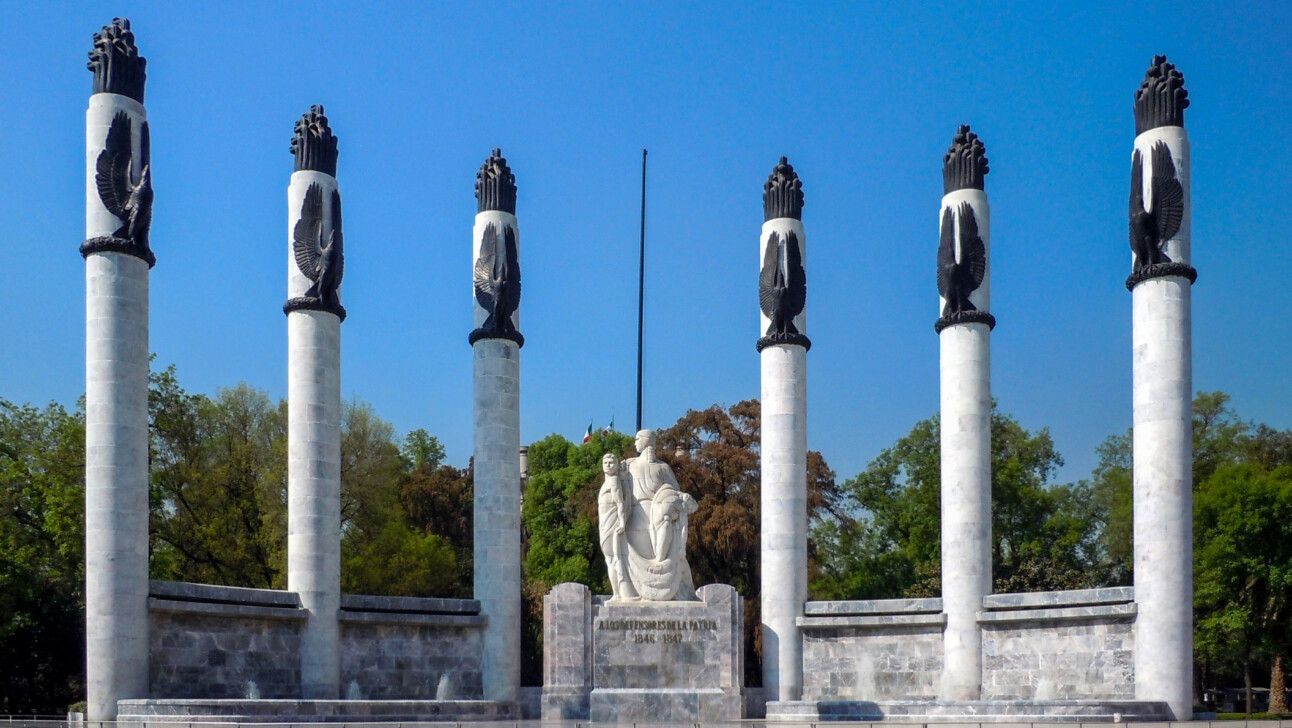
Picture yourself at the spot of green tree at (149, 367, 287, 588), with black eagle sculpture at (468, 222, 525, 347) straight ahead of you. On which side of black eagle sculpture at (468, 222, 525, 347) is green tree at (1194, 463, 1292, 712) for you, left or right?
left

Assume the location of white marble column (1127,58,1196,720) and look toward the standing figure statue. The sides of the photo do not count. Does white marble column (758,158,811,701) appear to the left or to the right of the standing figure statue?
right

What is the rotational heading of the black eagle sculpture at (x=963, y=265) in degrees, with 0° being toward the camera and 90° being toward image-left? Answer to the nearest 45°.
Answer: approximately 45°

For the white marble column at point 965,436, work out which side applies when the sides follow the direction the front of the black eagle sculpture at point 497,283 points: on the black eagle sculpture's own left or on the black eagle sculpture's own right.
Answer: on the black eagle sculpture's own left

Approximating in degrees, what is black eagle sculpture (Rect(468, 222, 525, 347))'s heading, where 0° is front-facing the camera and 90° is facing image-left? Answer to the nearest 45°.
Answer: approximately 0°
